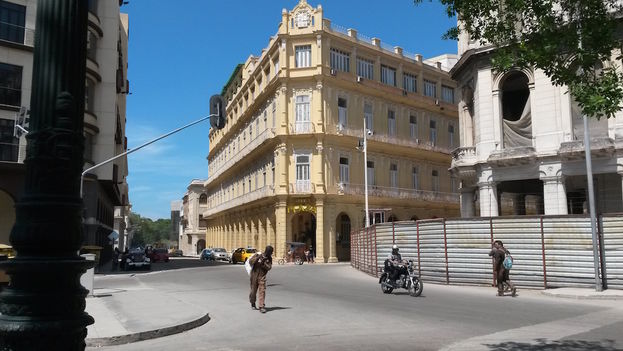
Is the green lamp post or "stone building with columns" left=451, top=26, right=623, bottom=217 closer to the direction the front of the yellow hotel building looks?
the green lamp post

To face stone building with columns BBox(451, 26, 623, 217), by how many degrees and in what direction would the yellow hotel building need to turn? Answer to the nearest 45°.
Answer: approximately 45° to its left

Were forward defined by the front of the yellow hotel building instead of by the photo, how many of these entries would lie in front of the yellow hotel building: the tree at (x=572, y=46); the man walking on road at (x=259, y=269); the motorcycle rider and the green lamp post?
4

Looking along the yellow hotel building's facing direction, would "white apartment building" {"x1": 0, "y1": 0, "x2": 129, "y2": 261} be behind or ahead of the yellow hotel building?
ahead

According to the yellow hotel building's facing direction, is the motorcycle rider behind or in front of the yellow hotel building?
in front

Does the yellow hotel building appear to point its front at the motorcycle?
yes

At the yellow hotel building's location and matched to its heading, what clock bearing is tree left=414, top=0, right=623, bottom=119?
The tree is roughly at 12 o'clock from the yellow hotel building.

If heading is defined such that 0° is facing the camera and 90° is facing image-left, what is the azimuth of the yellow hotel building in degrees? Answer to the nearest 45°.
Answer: approximately 0°

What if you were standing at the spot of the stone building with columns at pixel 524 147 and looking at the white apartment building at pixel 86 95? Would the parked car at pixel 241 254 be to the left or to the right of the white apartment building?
right

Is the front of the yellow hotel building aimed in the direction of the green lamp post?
yes

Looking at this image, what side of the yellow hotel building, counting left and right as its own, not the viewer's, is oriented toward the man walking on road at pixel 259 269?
front
